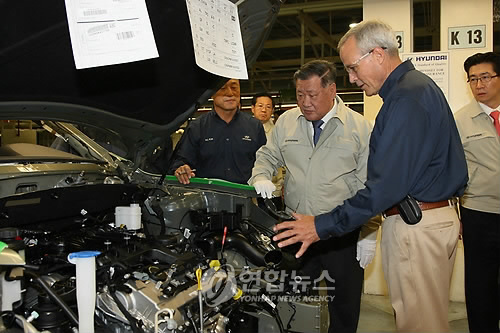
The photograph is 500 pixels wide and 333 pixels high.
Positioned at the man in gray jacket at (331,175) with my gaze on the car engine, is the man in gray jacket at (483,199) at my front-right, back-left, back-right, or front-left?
back-left

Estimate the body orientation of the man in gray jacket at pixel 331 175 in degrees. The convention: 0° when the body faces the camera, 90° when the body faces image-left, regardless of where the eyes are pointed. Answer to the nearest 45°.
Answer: approximately 45°

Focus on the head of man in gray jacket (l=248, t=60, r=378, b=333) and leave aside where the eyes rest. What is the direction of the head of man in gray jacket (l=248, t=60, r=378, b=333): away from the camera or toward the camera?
toward the camera

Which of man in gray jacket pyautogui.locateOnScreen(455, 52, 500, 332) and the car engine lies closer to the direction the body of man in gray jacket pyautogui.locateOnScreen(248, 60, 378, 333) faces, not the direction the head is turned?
the car engine

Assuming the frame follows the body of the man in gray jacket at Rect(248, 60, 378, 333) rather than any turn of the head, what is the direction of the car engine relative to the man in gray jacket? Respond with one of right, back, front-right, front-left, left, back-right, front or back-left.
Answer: front

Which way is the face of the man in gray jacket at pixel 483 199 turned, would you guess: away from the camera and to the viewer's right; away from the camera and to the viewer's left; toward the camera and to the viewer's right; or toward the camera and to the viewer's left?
toward the camera and to the viewer's left

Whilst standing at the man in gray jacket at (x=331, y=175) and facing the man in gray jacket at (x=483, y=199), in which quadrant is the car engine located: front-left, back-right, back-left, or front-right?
back-right
